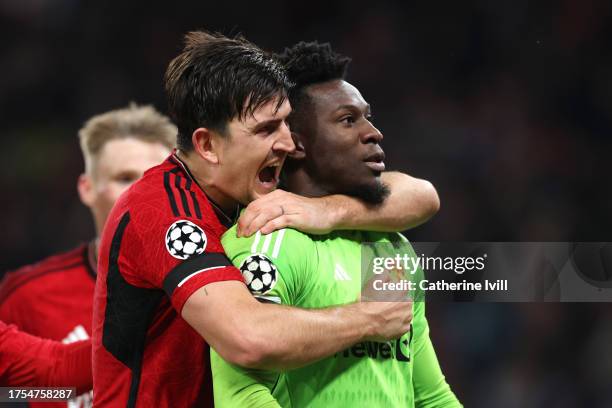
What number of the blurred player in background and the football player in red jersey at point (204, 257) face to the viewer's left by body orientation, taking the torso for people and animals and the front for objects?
0

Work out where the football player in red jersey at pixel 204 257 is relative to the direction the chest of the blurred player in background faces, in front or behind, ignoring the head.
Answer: in front

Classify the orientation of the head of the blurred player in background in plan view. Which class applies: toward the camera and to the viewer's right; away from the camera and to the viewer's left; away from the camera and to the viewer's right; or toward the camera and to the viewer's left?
toward the camera and to the viewer's right

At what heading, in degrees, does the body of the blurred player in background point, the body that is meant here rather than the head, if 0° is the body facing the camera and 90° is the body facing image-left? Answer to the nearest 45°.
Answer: approximately 315°

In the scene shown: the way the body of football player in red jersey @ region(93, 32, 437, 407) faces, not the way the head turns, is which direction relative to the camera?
to the viewer's right

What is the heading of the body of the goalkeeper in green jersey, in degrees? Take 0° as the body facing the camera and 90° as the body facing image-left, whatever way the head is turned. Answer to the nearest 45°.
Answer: approximately 315°

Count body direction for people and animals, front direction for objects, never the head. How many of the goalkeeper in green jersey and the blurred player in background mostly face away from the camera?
0

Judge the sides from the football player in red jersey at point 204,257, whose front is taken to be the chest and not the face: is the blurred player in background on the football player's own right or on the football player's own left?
on the football player's own left

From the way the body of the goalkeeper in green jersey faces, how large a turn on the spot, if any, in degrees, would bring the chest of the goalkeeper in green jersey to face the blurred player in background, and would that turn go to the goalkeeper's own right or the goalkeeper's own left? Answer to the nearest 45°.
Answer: approximately 180°

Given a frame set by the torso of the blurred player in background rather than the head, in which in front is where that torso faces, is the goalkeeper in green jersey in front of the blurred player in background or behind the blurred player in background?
in front
